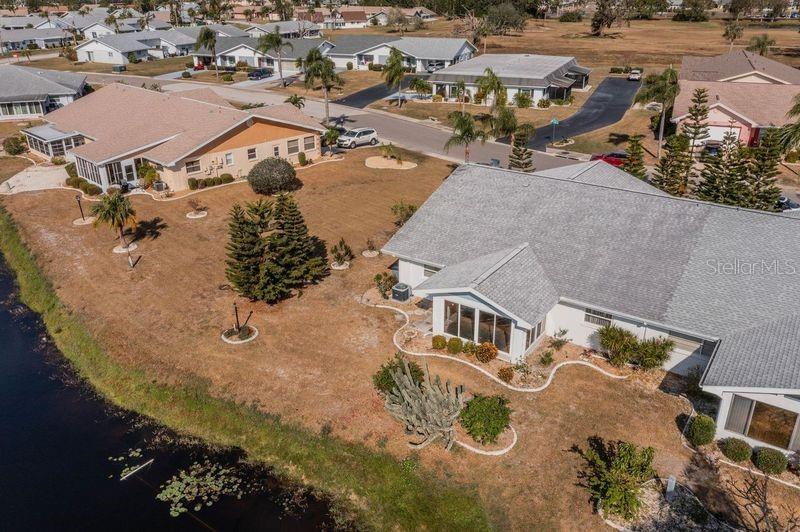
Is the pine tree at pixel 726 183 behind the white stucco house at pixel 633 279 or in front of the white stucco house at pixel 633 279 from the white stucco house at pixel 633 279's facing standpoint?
in front

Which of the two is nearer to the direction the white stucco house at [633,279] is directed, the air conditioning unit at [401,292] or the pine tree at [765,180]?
the pine tree

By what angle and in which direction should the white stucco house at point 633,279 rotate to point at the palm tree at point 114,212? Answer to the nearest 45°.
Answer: approximately 135° to its left

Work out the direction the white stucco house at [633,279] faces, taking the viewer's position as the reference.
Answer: facing away from the viewer and to the right of the viewer

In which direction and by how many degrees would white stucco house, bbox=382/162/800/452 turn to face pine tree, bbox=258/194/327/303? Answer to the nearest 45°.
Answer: approximately 135° to its left

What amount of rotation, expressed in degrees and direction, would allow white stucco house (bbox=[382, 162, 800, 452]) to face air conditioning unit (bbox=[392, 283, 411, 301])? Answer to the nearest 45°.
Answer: approximately 135° to its left

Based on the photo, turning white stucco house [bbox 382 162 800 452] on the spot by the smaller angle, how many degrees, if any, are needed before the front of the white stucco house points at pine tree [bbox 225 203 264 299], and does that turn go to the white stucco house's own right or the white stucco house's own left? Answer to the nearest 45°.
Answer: approximately 135° to the white stucco house's own left

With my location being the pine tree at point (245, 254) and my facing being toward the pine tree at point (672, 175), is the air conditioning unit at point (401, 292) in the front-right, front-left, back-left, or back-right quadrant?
front-right

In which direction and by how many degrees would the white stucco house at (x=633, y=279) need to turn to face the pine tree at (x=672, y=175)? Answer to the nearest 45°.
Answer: approximately 45° to its left

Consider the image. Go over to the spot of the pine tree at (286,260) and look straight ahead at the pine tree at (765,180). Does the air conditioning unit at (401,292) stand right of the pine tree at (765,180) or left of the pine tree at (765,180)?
right

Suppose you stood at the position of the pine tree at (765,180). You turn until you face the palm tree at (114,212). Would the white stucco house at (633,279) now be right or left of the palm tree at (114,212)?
left

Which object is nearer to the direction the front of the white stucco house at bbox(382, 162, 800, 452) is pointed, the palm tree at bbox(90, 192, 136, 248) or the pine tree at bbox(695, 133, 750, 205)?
the pine tree

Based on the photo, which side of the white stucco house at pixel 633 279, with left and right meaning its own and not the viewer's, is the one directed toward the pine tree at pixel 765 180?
front
